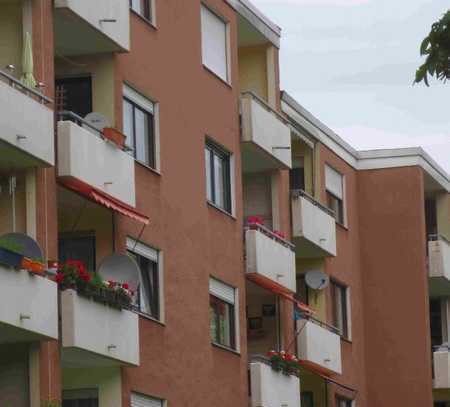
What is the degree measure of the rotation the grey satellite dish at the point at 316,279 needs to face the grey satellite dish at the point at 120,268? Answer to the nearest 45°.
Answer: approximately 45° to its right

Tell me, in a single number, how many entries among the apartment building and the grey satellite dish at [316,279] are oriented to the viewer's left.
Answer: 0

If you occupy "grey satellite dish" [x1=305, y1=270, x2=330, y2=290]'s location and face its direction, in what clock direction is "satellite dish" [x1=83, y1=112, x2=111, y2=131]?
The satellite dish is roughly at 2 o'clock from the grey satellite dish.

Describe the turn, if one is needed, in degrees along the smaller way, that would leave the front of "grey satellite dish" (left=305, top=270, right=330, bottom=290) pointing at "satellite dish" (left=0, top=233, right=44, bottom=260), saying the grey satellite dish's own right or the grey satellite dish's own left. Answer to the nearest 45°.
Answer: approximately 45° to the grey satellite dish's own right
